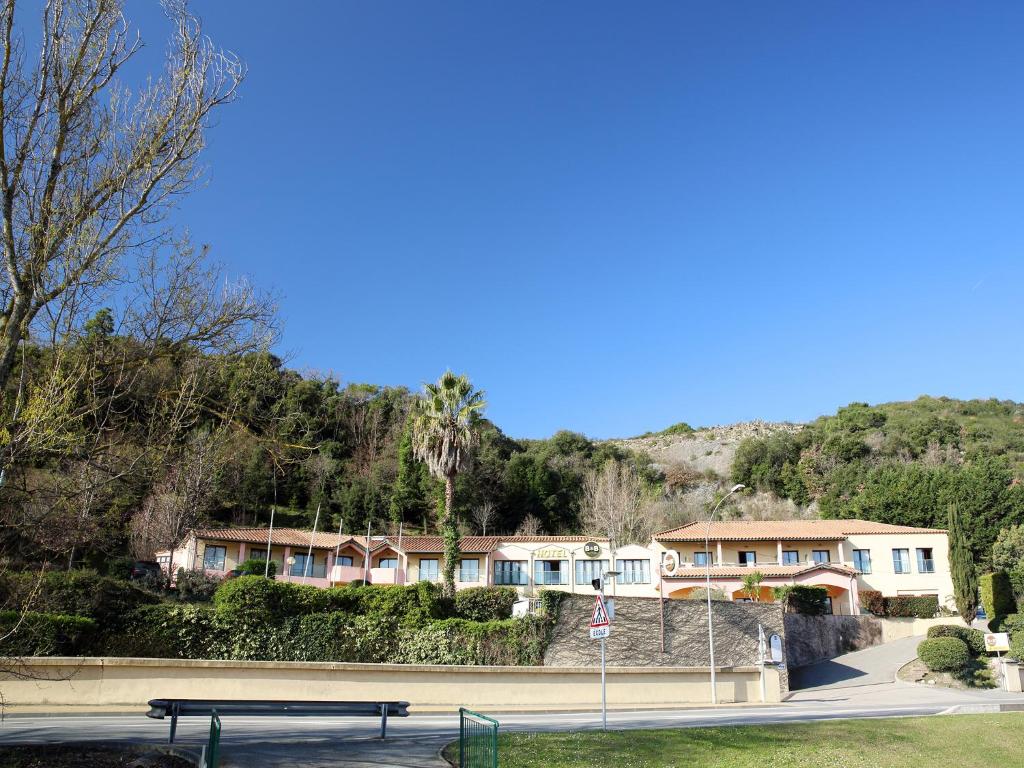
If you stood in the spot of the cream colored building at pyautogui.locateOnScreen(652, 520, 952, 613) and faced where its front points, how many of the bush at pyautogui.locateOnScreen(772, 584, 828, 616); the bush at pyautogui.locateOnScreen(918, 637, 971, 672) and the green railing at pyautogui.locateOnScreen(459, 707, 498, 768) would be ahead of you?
3

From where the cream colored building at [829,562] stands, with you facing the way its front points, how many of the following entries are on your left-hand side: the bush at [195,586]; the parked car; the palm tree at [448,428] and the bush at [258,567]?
0

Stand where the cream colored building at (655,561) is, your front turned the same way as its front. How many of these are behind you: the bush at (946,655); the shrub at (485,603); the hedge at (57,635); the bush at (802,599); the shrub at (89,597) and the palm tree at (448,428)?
0

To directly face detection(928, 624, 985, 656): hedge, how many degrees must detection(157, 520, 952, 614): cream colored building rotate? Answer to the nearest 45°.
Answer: approximately 45° to its left

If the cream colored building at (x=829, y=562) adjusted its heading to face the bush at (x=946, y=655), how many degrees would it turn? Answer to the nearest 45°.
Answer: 0° — it already faces it

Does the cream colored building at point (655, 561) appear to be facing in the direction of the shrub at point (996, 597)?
no

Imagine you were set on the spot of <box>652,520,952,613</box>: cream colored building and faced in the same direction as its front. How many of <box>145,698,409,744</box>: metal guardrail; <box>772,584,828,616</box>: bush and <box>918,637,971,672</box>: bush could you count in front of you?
3

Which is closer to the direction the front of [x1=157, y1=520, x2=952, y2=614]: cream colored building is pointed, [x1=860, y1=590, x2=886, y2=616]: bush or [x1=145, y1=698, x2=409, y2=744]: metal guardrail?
the metal guardrail

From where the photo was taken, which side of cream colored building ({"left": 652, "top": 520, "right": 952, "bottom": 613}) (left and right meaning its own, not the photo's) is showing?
front

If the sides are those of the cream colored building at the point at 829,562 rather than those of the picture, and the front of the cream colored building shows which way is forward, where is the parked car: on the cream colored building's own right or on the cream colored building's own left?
on the cream colored building's own right

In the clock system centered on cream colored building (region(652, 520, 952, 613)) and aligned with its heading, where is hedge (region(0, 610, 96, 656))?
The hedge is roughly at 1 o'clock from the cream colored building.

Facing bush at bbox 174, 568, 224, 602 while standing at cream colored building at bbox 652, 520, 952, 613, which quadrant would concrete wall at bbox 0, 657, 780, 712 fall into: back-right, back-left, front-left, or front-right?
front-left

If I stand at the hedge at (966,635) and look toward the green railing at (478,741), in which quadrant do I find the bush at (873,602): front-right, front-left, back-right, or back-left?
back-right

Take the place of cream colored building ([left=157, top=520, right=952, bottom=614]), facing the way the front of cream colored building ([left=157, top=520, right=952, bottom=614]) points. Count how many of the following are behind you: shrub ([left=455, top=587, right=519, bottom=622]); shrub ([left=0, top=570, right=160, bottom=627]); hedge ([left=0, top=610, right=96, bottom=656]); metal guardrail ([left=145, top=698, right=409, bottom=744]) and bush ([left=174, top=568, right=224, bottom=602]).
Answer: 0

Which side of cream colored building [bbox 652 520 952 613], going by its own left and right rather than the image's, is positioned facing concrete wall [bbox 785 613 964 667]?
front

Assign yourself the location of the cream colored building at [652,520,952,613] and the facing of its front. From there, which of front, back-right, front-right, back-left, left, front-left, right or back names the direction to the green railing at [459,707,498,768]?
front

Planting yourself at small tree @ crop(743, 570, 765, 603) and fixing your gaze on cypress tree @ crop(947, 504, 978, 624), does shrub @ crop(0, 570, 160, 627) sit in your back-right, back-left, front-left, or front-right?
back-right
